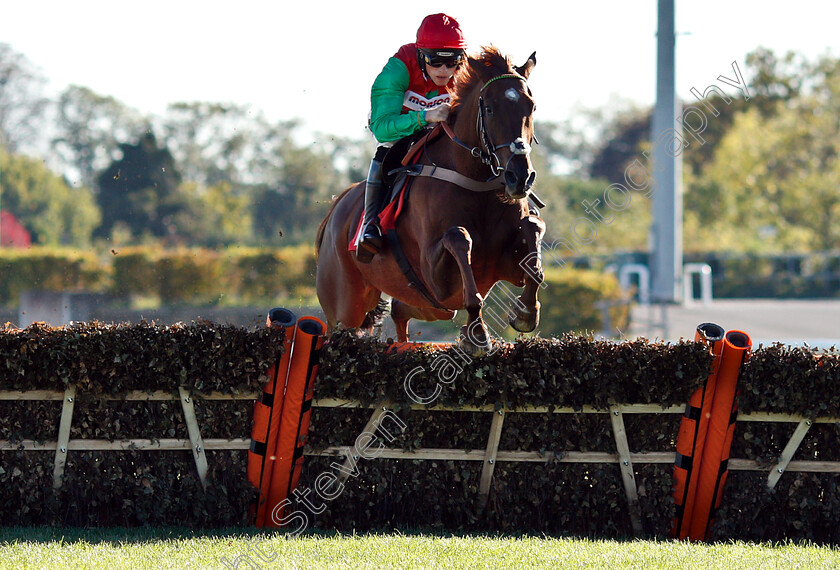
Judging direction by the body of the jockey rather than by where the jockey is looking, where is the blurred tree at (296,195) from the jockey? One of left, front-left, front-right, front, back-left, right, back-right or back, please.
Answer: back-left

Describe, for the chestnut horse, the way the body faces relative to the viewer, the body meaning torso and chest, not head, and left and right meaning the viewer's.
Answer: facing the viewer and to the right of the viewer

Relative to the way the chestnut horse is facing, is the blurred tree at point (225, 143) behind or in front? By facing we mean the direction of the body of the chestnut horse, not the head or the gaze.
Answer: behind

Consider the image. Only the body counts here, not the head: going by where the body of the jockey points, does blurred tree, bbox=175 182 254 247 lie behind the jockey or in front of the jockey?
behind

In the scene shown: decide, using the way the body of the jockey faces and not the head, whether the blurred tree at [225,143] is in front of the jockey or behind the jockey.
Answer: behind

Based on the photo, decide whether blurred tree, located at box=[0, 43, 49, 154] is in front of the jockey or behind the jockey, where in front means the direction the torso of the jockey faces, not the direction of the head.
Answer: behind

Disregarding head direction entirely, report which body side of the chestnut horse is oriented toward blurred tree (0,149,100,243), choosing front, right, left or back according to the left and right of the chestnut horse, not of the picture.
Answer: back

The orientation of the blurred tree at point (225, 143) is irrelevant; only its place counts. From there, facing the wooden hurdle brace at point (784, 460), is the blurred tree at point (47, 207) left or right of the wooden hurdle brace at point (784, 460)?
right
